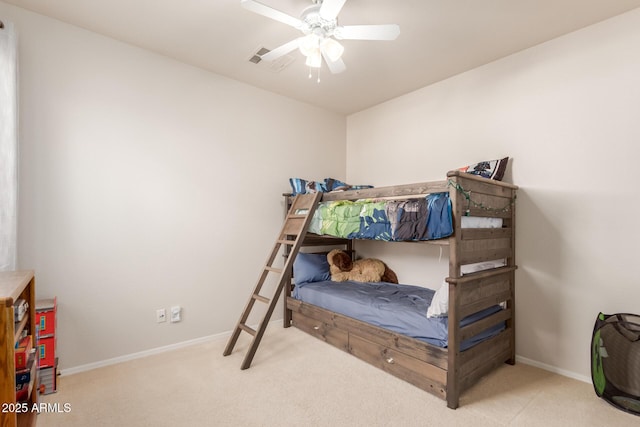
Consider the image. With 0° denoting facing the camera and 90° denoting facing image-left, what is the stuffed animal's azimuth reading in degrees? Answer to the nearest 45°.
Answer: approximately 90°

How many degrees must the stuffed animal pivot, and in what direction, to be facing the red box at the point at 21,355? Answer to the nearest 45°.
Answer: approximately 45° to its left
